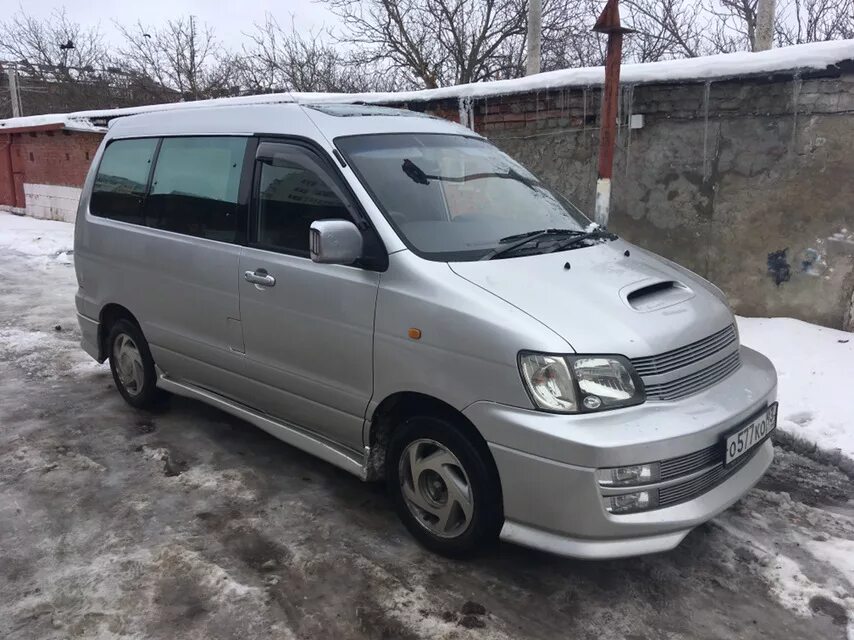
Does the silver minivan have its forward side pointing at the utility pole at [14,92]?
no

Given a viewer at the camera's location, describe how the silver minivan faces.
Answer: facing the viewer and to the right of the viewer

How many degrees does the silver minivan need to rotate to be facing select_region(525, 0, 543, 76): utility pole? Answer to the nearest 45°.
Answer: approximately 135° to its left

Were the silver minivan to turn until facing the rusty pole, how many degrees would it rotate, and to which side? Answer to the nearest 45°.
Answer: approximately 90° to its left

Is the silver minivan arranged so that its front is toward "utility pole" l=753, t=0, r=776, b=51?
no

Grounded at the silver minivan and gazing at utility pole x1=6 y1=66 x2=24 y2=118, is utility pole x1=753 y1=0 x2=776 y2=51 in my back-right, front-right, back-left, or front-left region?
front-right

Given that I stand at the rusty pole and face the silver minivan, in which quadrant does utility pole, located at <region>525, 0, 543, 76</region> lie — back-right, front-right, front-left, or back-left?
back-right

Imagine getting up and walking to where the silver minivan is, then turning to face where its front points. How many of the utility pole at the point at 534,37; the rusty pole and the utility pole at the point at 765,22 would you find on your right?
0
